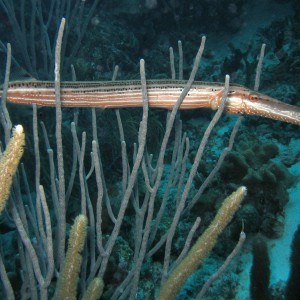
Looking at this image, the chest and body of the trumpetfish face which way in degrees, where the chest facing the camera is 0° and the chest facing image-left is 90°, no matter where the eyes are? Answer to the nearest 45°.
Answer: approximately 270°
